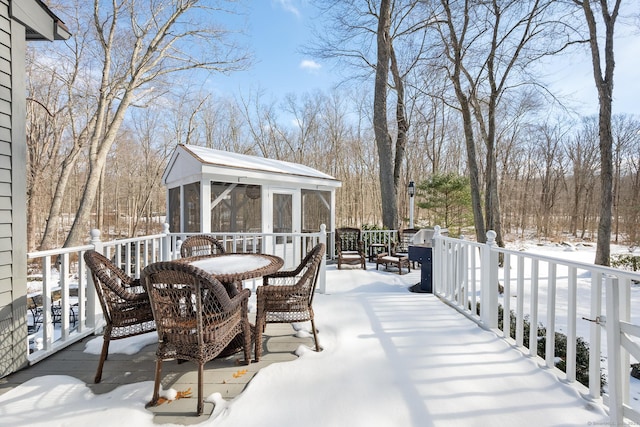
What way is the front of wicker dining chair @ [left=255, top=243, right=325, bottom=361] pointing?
to the viewer's left

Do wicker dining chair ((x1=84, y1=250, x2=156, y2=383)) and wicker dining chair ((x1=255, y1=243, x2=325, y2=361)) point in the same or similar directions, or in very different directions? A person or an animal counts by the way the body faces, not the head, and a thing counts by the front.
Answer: very different directions

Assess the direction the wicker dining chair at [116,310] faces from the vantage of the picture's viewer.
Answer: facing to the right of the viewer

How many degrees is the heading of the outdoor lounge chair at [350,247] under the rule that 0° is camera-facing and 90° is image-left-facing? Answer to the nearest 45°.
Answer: approximately 0°

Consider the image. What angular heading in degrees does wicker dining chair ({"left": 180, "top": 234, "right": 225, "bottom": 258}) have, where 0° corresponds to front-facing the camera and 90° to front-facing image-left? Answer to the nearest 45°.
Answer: approximately 0°

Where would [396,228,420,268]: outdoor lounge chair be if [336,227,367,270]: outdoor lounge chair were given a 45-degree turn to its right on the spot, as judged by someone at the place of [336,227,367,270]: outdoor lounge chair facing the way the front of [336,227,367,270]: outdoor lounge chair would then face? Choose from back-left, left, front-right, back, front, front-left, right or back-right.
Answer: back

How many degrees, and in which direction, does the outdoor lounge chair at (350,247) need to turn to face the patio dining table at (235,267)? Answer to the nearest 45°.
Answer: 0° — it already faces it

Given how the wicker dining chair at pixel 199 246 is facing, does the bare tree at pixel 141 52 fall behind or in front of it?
behind

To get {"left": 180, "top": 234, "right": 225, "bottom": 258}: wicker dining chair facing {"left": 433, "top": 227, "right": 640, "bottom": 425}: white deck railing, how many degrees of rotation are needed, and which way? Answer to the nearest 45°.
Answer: approximately 45° to its left

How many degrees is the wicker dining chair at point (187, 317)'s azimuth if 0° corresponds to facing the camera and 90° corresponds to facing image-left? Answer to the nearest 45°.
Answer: approximately 225°
